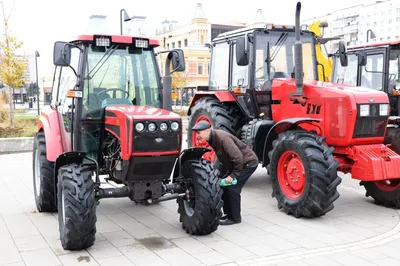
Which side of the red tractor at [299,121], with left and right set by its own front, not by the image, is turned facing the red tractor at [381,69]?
left

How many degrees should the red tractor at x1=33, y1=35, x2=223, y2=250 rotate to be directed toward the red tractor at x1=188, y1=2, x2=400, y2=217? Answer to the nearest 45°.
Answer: approximately 45° to its left

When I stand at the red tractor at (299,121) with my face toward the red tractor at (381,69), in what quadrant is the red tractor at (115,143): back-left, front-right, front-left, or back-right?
back-left

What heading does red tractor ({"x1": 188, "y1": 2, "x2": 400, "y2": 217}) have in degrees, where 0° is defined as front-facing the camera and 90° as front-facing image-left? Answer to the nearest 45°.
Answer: approximately 315°

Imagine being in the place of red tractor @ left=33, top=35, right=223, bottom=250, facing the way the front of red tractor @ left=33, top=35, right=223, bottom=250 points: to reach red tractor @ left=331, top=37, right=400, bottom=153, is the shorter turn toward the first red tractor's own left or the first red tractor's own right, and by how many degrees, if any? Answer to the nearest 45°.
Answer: approximately 90° to the first red tractor's own left

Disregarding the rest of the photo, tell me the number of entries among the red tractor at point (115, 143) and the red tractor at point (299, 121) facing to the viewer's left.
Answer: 0

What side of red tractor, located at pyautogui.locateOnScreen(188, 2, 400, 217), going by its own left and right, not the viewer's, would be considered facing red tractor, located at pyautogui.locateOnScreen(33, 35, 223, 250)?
right
